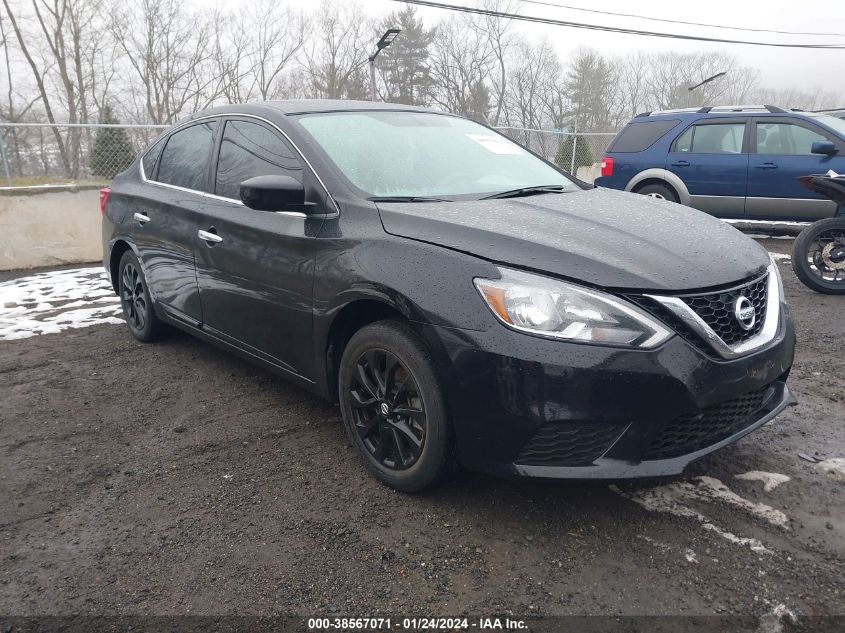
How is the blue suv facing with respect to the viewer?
to the viewer's right

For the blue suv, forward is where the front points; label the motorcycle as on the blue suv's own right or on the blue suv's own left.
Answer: on the blue suv's own right

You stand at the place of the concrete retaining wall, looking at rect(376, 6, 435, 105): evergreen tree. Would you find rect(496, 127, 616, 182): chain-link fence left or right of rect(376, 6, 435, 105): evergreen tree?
right

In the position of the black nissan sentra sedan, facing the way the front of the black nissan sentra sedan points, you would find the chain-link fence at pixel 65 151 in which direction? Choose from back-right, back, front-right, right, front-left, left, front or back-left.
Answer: back

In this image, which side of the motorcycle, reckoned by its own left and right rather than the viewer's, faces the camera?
right

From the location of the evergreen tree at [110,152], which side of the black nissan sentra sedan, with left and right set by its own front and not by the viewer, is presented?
back

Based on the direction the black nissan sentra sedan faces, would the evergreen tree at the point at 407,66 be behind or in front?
behind

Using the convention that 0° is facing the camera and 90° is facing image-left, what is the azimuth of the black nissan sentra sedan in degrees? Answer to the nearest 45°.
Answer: approximately 315°

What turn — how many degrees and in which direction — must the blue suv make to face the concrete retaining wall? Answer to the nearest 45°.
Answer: approximately 135° to its right

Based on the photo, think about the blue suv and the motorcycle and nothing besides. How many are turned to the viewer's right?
2
